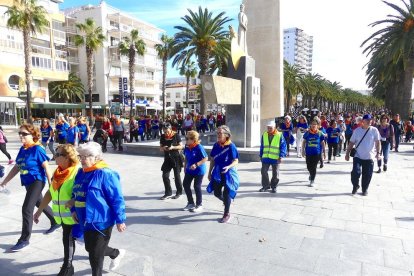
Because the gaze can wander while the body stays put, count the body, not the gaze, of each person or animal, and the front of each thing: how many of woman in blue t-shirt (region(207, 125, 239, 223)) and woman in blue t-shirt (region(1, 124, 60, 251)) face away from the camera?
0

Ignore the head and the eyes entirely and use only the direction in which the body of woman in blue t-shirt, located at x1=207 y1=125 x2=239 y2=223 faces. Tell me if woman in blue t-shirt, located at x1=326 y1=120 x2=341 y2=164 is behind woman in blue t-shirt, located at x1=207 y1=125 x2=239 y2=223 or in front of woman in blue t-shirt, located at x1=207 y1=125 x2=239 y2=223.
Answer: behind

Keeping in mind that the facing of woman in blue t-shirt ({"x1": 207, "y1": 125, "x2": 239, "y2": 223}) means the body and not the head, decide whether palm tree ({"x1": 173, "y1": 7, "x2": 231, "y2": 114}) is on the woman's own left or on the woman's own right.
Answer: on the woman's own right

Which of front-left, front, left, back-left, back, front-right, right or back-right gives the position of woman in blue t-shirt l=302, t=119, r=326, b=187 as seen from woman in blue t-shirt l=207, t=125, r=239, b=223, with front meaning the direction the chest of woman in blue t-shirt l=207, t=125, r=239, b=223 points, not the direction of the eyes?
back

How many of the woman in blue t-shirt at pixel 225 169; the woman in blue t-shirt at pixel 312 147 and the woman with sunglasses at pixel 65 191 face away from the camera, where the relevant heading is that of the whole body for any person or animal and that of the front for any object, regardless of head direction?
0

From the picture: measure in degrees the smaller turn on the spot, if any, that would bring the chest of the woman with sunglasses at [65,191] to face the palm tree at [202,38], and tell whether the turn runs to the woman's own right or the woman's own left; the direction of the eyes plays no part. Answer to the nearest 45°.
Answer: approximately 180°

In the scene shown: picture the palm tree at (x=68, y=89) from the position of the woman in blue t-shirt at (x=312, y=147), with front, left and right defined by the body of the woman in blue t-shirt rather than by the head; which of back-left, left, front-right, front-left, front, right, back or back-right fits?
back-right

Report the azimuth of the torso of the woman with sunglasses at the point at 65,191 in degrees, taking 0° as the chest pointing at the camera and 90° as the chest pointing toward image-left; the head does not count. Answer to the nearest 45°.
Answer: approximately 45°

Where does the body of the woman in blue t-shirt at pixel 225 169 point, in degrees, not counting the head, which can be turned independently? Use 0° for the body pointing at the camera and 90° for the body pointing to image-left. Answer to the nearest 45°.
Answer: approximately 45°

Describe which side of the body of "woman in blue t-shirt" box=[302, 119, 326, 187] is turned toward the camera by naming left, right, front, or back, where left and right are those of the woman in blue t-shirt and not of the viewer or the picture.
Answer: front

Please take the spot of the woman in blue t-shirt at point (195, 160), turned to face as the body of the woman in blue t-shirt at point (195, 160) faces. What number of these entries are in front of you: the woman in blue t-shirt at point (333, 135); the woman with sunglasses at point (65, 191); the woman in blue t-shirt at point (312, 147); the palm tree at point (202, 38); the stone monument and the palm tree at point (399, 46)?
1
